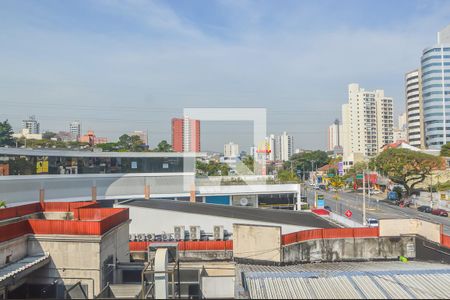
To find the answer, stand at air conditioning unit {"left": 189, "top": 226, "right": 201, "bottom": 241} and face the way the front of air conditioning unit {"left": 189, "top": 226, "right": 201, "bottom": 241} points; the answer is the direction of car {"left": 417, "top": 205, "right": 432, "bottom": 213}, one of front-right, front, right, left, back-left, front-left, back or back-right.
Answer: back-left

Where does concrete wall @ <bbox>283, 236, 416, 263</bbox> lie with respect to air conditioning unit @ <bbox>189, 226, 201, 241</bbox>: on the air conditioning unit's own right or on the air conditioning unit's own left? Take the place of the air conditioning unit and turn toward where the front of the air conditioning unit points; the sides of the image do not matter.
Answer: on the air conditioning unit's own left

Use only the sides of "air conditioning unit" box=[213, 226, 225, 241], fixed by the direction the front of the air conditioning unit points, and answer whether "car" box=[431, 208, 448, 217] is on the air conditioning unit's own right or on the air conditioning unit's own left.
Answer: on the air conditioning unit's own left

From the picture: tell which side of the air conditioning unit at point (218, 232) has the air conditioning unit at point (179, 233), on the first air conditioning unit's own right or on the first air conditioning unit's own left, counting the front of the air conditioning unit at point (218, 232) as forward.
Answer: on the first air conditioning unit's own right

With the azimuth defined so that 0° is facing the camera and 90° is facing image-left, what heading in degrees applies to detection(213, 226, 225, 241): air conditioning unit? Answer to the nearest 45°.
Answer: approximately 0°

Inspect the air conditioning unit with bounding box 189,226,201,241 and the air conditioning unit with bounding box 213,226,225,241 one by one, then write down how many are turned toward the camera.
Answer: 2
